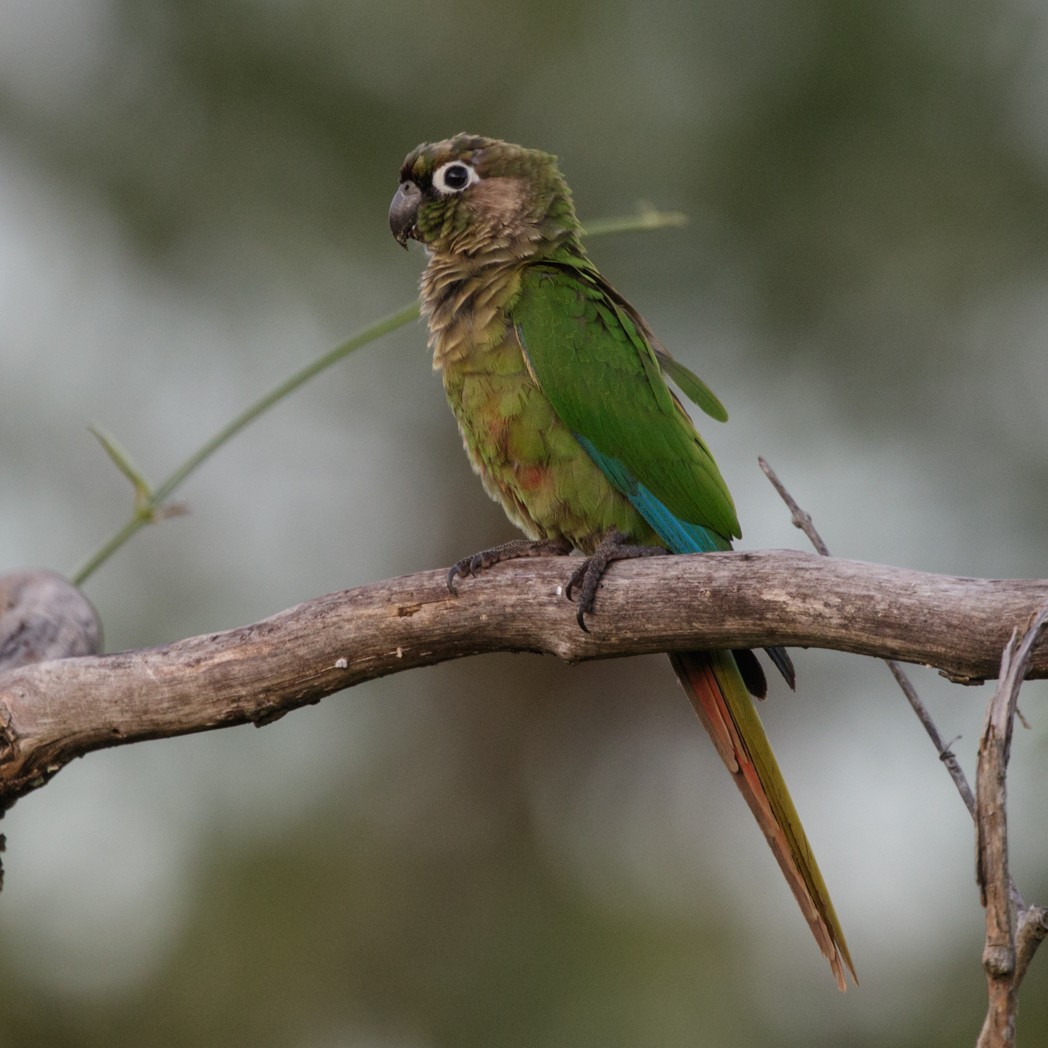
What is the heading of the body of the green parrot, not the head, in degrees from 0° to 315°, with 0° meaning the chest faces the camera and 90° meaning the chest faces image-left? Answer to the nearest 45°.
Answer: approximately 90°

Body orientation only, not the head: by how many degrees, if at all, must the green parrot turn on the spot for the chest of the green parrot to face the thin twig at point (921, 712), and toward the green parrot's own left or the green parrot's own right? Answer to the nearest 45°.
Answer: approximately 135° to the green parrot's own left

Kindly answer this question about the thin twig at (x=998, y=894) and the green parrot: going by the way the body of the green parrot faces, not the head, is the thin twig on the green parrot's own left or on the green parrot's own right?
on the green parrot's own left
